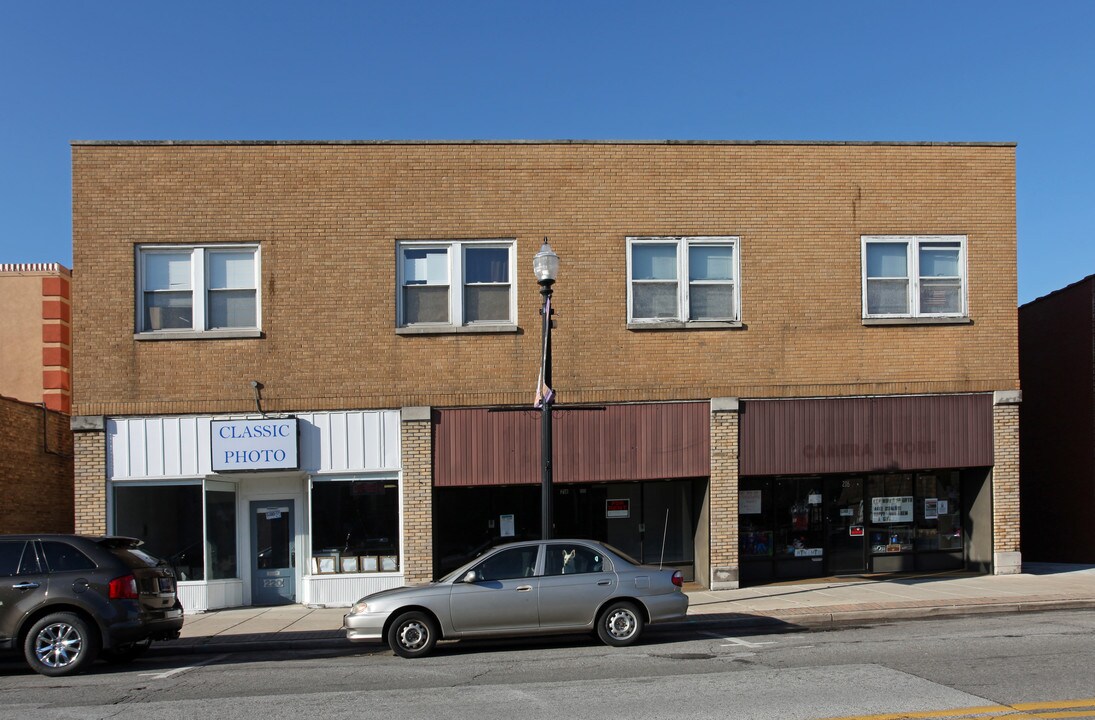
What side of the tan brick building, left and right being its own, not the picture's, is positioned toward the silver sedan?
front

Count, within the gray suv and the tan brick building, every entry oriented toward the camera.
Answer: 1

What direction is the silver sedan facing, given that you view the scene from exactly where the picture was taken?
facing to the left of the viewer

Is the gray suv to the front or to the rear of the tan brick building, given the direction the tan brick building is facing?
to the front

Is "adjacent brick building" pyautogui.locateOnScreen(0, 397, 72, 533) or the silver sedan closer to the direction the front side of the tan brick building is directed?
the silver sedan

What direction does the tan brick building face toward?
toward the camera

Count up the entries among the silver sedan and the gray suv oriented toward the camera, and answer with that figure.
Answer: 0

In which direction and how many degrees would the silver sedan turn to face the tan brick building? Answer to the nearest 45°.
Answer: approximately 90° to its right

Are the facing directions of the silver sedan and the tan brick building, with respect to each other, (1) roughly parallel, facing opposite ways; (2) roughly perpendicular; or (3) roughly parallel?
roughly perpendicular

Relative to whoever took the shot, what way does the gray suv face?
facing away from the viewer and to the left of the viewer

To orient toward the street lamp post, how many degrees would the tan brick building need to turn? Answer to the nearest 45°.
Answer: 0° — it already faces it

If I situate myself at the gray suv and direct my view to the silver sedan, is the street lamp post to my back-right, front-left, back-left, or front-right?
front-left

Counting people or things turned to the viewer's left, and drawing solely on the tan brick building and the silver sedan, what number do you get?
1

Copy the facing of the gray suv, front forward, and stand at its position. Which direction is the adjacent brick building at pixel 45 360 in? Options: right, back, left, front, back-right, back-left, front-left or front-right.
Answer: front-right
